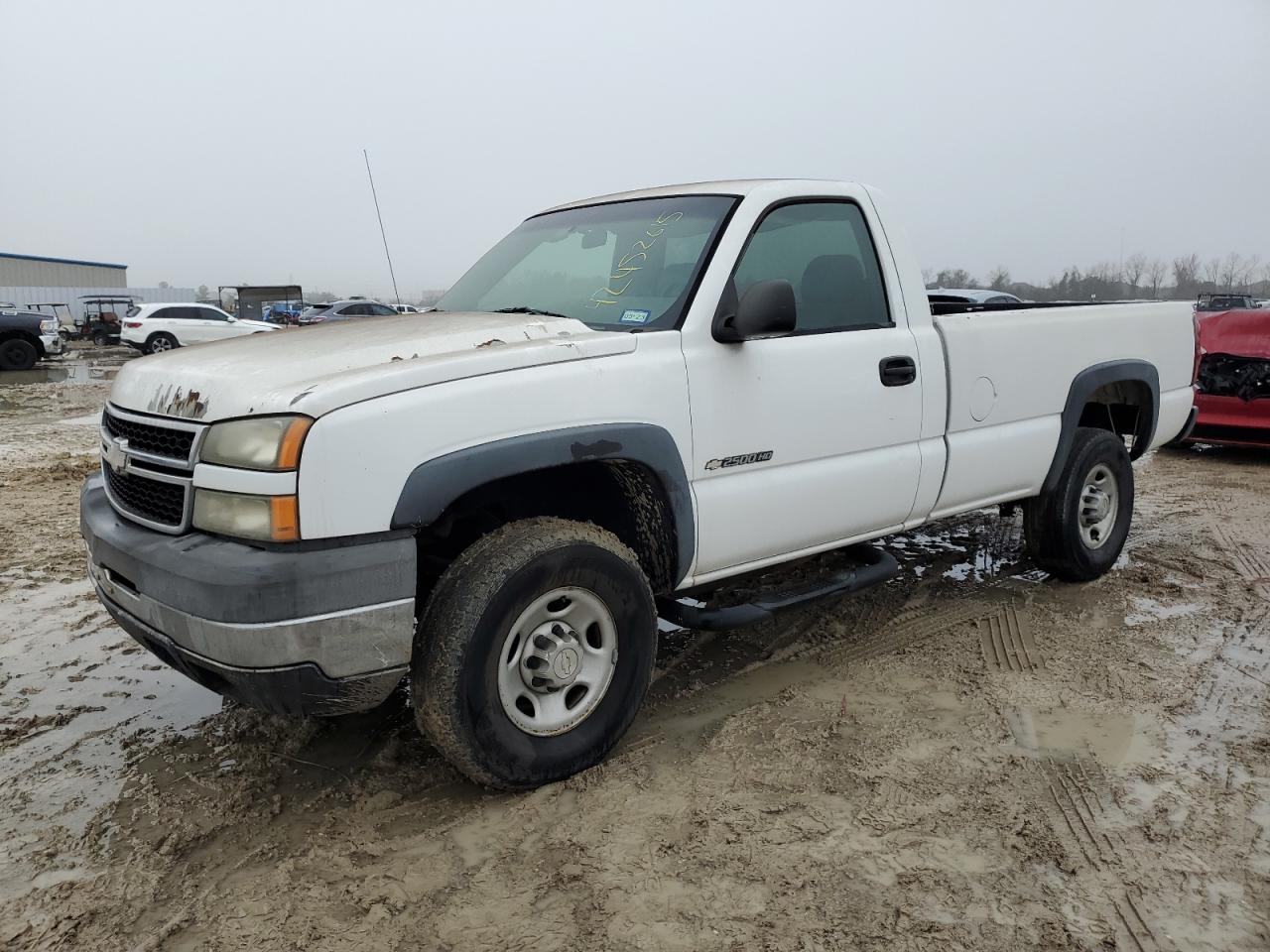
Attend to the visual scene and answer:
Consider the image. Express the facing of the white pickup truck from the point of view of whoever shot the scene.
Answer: facing the viewer and to the left of the viewer

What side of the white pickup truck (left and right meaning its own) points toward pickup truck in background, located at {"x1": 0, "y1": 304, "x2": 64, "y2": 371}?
right

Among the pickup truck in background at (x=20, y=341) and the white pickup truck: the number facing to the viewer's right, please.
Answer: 1

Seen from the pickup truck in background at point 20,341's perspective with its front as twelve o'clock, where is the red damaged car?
The red damaged car is roughly at 2 o'clock from the pickup truck in background.

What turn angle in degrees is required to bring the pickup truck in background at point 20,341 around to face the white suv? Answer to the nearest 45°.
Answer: approximately 45° to its left

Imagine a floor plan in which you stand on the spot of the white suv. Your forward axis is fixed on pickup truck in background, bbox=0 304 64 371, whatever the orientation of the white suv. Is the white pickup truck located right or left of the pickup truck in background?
left

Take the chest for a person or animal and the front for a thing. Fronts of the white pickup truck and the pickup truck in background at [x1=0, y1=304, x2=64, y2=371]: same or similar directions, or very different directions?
very different directions

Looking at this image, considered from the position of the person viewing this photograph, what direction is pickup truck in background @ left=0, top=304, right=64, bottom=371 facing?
facing to the right of the viewer

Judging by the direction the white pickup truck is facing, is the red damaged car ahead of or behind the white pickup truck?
behind

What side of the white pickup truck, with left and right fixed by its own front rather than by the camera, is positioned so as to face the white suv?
right
